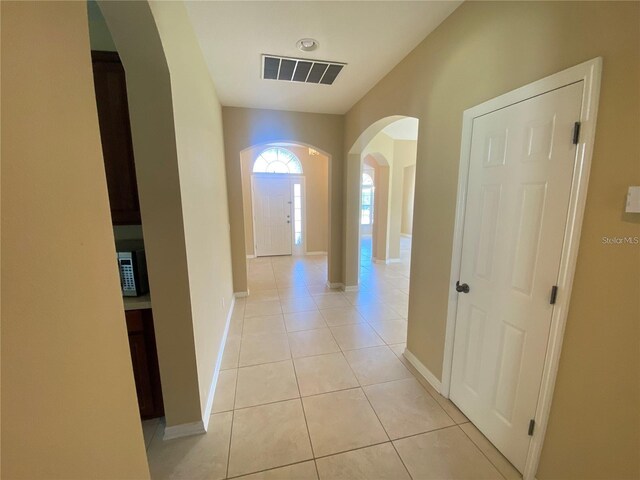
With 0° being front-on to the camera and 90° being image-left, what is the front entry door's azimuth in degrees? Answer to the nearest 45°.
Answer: approximately 0°

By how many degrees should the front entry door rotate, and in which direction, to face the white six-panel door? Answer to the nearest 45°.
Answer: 0° — it already faces it

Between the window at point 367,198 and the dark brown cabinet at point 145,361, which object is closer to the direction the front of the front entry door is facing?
the dark brown cabinet

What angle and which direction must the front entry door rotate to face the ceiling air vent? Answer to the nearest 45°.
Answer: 0° — it already faces it

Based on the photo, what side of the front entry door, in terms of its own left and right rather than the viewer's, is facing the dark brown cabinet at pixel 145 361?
front

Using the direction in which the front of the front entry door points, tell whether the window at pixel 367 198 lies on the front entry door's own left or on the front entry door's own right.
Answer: on the front entry door's own left

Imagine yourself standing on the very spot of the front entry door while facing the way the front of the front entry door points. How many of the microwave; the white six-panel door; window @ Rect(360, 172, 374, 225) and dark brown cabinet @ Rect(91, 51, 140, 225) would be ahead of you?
3
